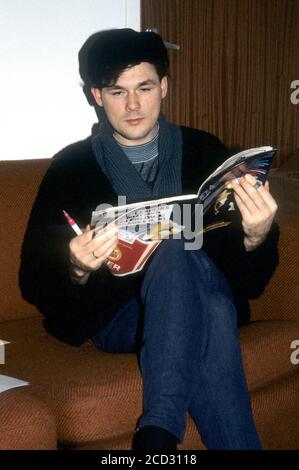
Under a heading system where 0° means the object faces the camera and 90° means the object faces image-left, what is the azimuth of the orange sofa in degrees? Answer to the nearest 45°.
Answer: approximately 0°

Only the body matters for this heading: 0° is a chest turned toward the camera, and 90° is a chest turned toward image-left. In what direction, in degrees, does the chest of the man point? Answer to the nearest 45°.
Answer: approximately 0°
